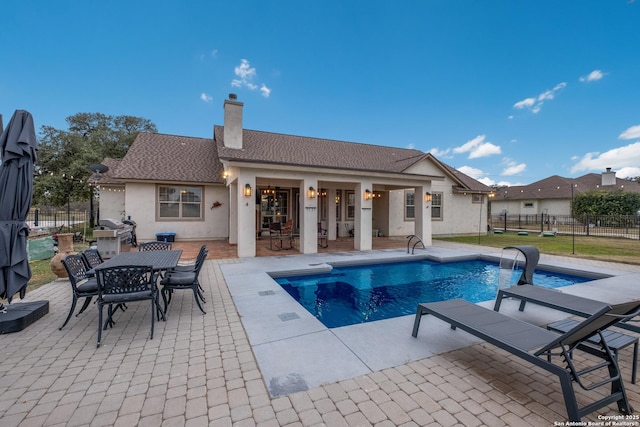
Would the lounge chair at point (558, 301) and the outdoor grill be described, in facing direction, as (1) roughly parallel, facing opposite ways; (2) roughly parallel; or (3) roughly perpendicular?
roughly perpendicular

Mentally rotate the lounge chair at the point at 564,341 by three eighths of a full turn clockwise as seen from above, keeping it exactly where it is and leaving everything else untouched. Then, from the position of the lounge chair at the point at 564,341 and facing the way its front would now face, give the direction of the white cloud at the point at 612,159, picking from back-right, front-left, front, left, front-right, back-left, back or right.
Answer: left

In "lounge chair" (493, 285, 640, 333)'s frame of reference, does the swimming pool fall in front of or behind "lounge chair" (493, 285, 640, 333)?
in front

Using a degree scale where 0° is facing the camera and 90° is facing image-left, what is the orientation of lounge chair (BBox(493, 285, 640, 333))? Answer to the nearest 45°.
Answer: approximately 135°

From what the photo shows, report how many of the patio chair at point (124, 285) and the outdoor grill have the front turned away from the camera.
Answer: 1

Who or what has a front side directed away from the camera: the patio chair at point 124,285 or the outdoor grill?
the patio chair

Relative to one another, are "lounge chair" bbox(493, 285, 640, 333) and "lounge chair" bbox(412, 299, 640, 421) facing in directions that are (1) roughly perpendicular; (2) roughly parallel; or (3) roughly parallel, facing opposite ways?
roughly parallel

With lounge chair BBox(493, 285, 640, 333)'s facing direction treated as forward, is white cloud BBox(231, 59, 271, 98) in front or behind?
in front

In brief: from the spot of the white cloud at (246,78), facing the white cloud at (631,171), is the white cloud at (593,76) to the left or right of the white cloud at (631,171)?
right

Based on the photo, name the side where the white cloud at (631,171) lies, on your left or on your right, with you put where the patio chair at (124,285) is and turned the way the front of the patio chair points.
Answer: on your right

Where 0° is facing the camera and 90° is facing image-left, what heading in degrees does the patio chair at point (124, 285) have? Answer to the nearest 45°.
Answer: approximately 180°

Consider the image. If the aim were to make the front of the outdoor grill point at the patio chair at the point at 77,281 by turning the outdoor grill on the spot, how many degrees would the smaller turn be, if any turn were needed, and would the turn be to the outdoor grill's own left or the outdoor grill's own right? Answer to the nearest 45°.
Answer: approximately 45° to the outdoor grill's own right

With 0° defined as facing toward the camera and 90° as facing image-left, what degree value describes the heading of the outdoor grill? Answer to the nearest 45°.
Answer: approximately 315°
